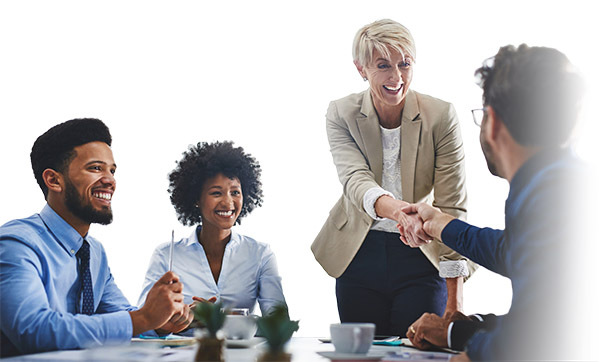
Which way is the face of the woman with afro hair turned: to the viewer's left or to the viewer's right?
to the viewer's right

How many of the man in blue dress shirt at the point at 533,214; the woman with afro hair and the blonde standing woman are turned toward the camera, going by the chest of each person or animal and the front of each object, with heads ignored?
2

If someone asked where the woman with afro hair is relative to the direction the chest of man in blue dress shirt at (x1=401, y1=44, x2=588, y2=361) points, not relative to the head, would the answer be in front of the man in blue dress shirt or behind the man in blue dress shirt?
in front

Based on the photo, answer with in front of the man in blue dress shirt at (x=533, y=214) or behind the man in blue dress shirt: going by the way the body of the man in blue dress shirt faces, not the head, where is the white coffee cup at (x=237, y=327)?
in front

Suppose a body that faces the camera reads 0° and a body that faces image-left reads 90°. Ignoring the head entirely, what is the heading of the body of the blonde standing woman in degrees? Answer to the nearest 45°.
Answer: approximately 0°

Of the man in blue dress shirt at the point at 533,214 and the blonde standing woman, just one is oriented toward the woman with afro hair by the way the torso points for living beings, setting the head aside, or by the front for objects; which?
the man in blue dress shirt

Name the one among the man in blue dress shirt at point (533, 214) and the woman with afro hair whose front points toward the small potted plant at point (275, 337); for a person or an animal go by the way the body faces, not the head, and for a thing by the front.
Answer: the woman with afro hair

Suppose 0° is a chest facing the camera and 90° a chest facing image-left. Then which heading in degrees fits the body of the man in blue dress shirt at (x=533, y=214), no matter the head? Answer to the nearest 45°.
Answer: approximately 135°

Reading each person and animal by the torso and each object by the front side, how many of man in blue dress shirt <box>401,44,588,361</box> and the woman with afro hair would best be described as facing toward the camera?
1

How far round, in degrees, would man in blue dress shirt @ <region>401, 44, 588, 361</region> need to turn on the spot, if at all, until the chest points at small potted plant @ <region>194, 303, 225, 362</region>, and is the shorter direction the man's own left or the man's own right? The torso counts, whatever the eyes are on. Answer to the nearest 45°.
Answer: approximately 90° to the man's own left

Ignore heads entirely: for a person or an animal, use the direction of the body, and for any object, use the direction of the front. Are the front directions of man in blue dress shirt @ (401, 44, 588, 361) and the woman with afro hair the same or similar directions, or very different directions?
very different directions

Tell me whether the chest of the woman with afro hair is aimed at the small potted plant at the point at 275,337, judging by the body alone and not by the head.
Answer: yes
